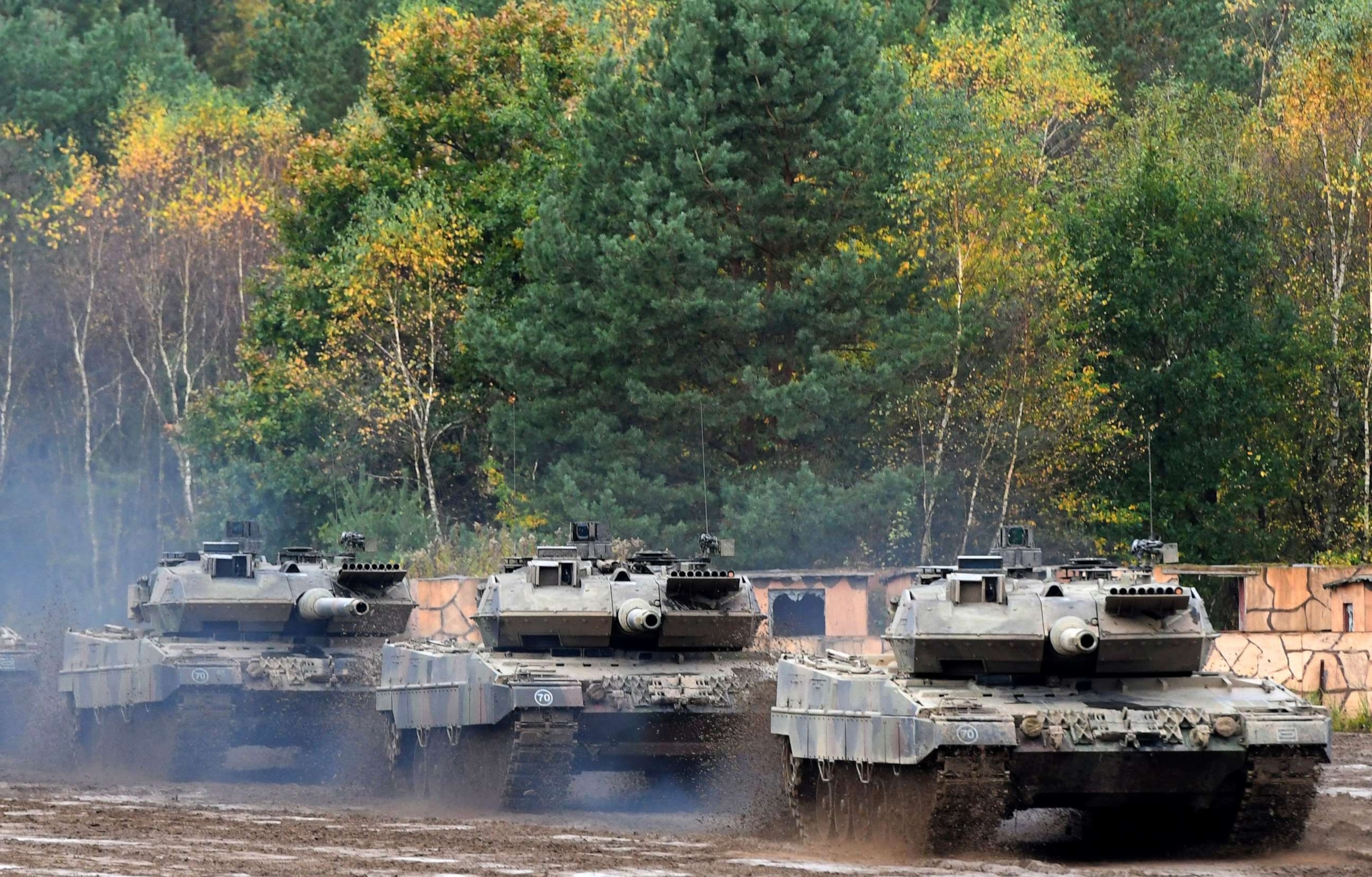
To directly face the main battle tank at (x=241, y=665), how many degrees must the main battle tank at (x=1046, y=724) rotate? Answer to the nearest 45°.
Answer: approximately 135° to its right

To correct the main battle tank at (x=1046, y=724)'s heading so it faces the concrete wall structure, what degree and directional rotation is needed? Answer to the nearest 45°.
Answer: approximately 180°

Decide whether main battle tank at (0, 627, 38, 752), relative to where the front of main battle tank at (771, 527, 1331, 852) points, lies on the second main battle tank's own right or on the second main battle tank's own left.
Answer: on the second main battle tank's own right

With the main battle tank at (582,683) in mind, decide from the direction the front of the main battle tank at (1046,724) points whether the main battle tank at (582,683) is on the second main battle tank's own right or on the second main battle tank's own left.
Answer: on the second main battle tank's own right

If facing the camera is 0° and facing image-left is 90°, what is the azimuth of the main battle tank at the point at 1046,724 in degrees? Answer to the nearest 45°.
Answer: approximately 0°

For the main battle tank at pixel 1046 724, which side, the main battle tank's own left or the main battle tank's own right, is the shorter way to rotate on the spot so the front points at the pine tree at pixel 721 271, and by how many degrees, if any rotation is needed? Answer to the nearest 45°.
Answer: approximately 180°
